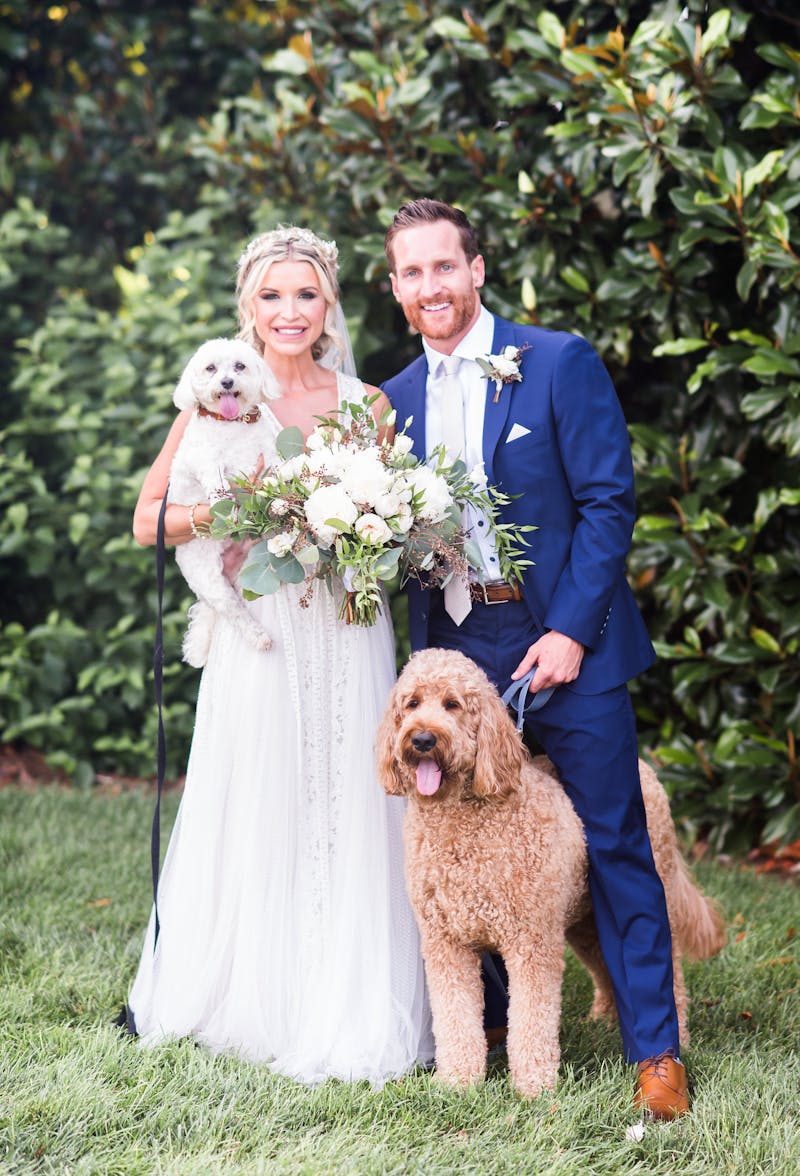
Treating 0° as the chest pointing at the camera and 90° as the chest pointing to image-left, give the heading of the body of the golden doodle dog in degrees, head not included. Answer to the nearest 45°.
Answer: approximately 45°

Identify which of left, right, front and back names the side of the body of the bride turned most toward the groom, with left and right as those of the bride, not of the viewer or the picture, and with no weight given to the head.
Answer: left

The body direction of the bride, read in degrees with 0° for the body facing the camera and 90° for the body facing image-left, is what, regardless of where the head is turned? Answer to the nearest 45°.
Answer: approximately 0°

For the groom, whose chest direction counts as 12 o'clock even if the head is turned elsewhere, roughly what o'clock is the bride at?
The bride is roughly at 2 o'clock from the groom.

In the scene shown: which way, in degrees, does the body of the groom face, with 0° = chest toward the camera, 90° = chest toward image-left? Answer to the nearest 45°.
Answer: approximately 45°
